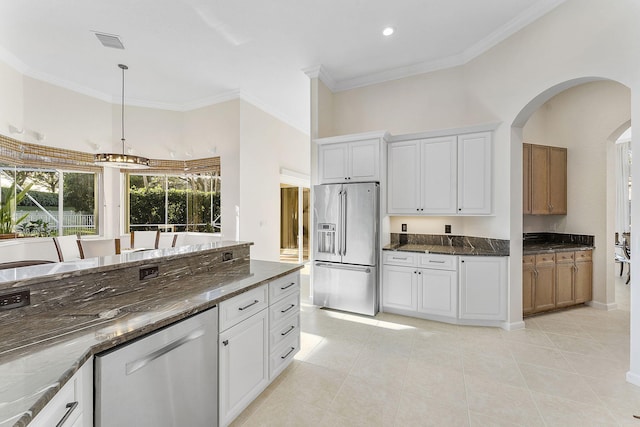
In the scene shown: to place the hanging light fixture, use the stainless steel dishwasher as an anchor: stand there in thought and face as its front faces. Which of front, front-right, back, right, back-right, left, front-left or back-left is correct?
back-left

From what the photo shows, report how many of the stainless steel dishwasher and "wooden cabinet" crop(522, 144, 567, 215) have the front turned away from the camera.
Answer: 0

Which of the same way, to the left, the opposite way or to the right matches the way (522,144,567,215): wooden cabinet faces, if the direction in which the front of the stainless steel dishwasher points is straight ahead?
to the right

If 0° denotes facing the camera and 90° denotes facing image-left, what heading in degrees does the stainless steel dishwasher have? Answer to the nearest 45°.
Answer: approximately 315°

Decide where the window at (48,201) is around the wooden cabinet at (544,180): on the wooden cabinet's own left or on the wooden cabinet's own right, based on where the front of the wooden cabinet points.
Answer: on the wooden cabinet's own right

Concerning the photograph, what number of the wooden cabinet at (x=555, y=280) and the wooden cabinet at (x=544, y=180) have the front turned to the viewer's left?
0

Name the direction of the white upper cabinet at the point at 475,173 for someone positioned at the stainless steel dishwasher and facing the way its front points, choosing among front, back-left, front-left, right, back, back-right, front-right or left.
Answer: front-left

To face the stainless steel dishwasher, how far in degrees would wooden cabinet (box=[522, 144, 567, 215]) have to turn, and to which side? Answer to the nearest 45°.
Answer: approximately 45° to its right

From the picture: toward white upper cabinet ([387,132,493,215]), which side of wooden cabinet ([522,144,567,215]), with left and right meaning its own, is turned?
right

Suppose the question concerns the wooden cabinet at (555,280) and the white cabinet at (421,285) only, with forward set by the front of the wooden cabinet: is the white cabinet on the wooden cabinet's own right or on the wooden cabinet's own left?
on the wooden cabinet's own right

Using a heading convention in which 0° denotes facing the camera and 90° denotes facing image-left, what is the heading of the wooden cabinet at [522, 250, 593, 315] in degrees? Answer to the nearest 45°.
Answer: approximately 315°

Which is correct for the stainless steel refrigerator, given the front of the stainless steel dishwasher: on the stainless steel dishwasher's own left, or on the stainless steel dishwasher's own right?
on the stainless steel dishwasher's own left

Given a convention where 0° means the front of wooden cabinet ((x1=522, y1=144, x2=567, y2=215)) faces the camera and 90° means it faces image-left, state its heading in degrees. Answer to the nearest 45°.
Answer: approximately 315°

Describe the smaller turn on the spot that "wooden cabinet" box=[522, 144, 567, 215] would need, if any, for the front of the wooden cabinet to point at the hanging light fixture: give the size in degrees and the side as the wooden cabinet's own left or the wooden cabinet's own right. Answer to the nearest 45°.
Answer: approximately 90° to the wooden cabinet's own right

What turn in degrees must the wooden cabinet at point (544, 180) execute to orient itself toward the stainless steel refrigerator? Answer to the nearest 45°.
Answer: approximately 90° to its right
